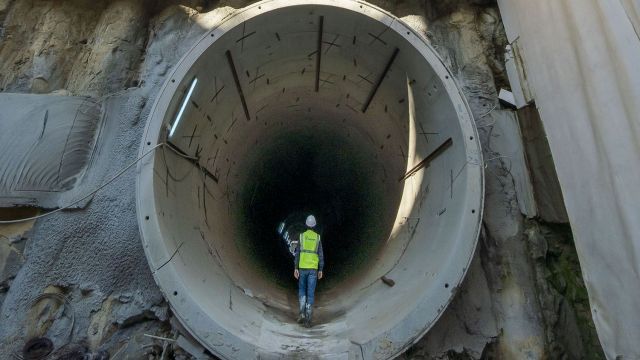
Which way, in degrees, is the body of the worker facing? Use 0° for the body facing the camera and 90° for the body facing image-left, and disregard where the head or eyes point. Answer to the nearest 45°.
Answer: approximately 180°
